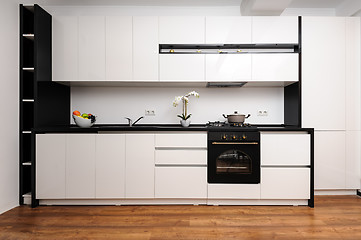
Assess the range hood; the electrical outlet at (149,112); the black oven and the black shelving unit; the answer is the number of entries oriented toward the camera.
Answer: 4

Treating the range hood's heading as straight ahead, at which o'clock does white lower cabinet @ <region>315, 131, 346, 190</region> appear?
The white lower cabinet is roughly at 9 o'clock from the range hood.

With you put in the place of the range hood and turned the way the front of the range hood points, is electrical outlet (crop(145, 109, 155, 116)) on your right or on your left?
on your right

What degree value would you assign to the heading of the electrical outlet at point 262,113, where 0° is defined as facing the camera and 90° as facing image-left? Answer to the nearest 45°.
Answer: approximately 0°

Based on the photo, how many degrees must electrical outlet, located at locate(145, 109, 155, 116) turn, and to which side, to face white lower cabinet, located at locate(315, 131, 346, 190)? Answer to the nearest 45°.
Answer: approximately 90° to its left

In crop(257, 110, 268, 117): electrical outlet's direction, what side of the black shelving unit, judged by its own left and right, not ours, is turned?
left

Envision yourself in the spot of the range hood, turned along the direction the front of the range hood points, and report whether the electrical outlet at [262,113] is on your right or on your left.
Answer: on your left

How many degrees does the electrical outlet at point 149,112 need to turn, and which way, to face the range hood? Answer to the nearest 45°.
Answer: approximately 90° to its left

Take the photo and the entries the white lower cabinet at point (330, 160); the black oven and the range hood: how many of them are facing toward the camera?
3

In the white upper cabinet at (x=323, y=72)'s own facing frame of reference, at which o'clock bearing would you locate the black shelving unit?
The black shelving unit is roughly at 2 o'clock from the white upper cabinet.

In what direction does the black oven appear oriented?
toward the camera

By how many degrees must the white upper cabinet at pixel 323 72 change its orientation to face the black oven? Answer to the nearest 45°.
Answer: approximately 45° to its right

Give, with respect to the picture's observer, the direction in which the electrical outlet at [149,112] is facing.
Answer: facing the viewer

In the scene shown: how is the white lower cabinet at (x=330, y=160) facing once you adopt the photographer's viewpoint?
facing the viewer
